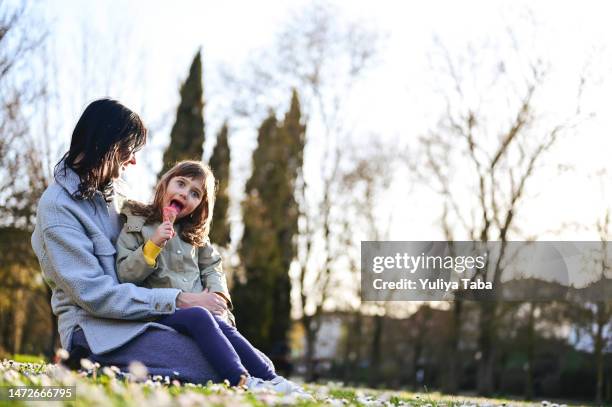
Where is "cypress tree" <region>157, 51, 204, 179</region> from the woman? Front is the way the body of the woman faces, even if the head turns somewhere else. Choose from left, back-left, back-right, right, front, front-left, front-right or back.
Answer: left

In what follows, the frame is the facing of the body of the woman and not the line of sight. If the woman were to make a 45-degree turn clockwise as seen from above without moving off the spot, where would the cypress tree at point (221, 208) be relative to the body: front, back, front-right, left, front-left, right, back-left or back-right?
back-left

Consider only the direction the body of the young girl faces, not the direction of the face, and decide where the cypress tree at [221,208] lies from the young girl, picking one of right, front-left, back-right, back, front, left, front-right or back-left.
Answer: back-left

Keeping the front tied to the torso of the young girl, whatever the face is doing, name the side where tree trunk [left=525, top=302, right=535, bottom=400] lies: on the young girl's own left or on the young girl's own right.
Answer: on the young girl's own left

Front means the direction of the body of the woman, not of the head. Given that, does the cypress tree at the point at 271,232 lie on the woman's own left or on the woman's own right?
on the woman's own left

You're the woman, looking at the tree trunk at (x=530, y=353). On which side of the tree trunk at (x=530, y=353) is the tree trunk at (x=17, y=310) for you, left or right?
left

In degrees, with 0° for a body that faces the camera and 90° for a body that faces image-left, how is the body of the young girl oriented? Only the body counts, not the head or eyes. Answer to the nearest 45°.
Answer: approximately 315°

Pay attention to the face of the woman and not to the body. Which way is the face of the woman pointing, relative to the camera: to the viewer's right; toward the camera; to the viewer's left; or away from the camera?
to the viewer's right

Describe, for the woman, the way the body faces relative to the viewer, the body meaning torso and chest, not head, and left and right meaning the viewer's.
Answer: facing to the right of the viewer

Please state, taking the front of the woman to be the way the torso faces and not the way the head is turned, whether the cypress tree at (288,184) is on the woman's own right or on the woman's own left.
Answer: on the woman's own left
